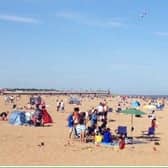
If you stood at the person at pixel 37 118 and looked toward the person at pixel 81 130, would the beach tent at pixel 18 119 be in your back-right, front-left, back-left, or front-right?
back-right

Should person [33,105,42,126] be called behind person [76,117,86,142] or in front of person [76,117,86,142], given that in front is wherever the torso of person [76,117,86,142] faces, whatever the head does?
in front

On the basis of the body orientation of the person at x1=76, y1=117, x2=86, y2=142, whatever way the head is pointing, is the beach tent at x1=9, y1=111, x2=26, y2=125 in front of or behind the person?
in front

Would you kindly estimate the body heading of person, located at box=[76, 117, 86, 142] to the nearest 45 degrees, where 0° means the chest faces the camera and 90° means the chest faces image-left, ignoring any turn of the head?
approximately 180°
